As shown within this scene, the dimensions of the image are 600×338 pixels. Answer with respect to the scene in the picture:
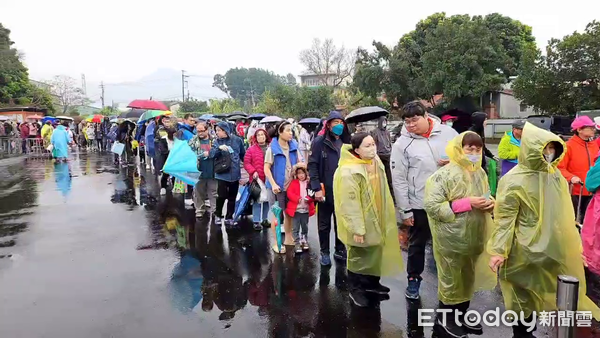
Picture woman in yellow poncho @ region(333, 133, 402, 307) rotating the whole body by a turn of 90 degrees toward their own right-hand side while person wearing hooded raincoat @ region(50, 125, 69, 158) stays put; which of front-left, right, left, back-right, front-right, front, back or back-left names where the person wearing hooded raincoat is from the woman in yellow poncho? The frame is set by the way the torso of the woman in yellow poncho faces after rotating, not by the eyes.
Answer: right

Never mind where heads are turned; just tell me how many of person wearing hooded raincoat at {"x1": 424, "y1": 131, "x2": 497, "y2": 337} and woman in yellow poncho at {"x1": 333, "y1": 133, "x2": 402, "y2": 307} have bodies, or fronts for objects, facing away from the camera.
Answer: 0

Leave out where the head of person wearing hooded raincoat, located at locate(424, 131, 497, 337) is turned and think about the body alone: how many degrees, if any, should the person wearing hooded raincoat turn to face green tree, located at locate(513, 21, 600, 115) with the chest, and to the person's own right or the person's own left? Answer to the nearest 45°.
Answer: approximately 135° to the person's own left

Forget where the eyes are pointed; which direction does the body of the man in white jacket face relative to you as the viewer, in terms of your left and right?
facing the viewer

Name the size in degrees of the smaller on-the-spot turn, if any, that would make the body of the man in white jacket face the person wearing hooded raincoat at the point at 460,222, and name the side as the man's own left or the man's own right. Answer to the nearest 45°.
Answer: approximately 45° to the man's own left

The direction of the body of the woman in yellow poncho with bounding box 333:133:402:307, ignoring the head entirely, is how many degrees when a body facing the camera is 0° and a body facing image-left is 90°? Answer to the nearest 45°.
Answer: approximately 315°

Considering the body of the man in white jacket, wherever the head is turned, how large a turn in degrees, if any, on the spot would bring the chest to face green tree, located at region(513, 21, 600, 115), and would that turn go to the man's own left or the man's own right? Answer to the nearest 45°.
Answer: approximately 180°

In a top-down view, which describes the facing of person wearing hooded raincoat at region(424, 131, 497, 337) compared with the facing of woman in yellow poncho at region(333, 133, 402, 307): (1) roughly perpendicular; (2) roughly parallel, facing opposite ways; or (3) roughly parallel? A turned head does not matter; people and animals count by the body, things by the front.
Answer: roughly parallel
